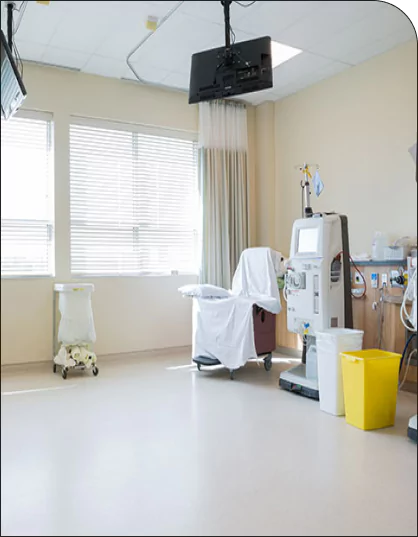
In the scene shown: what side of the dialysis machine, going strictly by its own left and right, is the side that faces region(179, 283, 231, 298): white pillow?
right

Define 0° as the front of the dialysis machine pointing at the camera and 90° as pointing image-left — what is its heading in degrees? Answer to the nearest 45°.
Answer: approximately 45°
